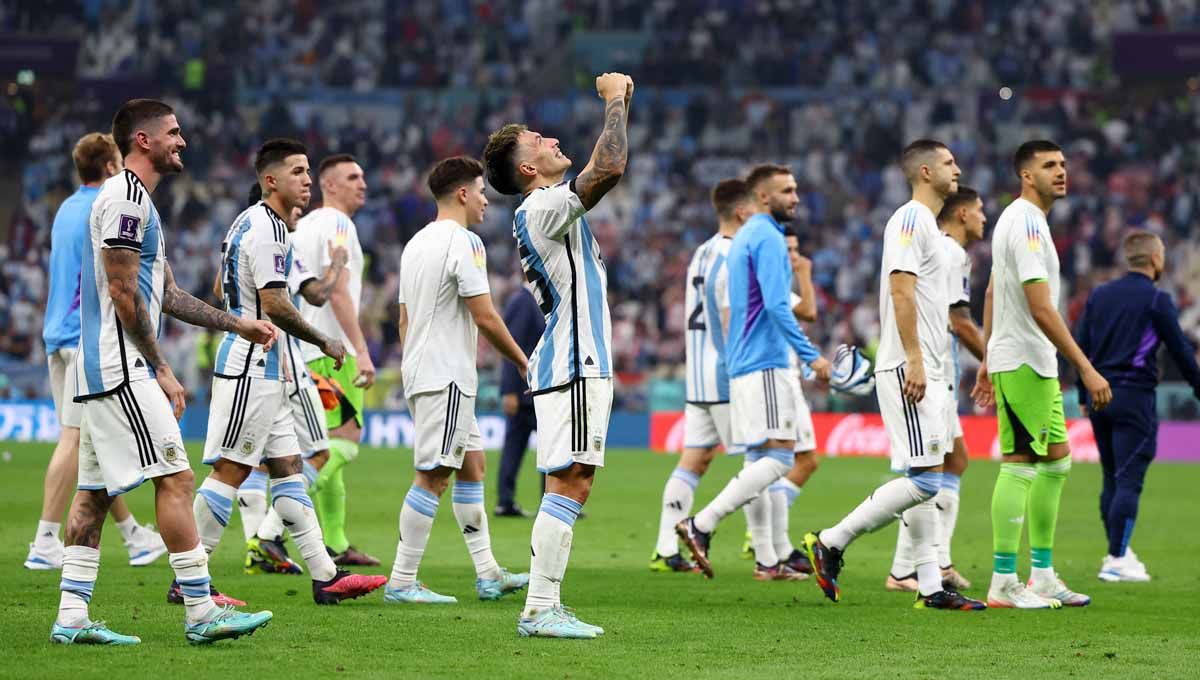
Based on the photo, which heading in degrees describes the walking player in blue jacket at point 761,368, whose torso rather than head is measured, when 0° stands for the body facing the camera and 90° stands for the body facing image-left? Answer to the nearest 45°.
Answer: approximately 270°

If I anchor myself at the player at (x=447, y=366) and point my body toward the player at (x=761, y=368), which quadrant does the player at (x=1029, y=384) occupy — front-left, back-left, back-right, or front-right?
front-right

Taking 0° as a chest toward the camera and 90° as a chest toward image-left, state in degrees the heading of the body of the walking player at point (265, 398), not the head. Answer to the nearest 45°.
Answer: approximately 270°

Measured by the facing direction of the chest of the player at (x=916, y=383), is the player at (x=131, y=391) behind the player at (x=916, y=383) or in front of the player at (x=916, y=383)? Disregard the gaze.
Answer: behind

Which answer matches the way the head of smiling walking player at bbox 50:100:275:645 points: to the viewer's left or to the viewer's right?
to the viewer's right

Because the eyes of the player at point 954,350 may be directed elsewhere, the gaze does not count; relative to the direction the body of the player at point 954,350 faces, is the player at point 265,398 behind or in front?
behind

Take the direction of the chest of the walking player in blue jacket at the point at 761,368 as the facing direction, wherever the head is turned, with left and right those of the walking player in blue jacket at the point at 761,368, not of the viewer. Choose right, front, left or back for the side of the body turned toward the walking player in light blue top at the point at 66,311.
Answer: back

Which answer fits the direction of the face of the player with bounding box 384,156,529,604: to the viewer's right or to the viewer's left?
to the viewer's right

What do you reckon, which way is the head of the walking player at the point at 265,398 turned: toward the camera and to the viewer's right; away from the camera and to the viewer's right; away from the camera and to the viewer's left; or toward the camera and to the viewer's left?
toward the camera and to the viewer's right
